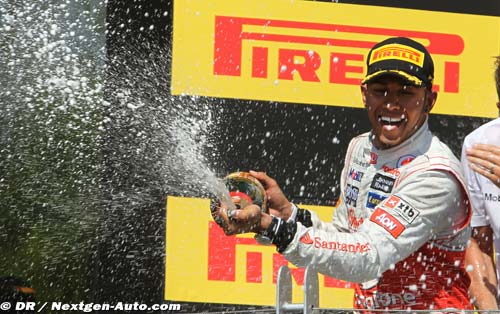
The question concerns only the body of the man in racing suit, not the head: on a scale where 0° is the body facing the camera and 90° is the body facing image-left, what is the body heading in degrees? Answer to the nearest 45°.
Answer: approximately 45°

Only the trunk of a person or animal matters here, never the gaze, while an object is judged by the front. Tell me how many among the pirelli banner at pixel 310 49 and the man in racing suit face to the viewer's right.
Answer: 0

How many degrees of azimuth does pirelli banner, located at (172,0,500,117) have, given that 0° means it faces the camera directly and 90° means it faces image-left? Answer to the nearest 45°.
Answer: approximately 0°
